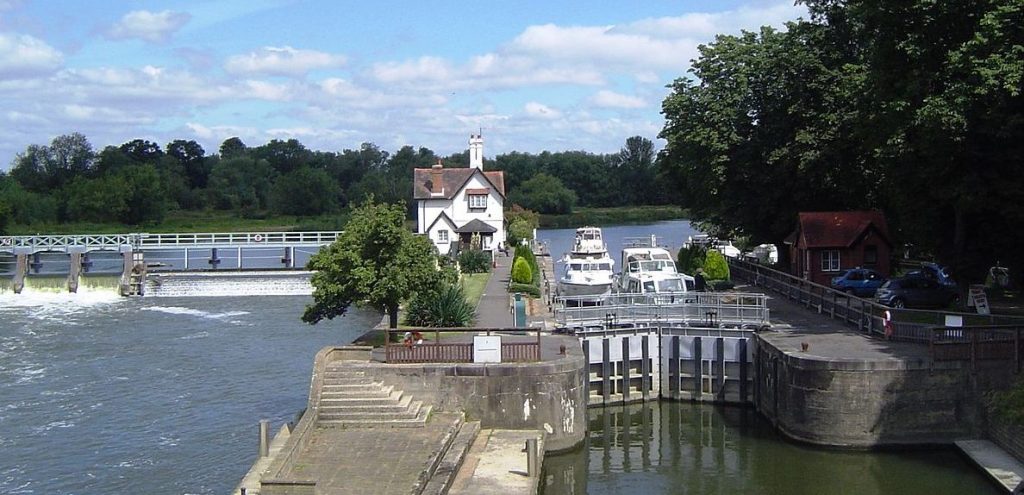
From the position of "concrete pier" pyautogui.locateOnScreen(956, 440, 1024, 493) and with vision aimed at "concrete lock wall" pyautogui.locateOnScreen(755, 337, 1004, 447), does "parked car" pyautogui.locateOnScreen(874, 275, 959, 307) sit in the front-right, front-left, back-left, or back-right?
front-right

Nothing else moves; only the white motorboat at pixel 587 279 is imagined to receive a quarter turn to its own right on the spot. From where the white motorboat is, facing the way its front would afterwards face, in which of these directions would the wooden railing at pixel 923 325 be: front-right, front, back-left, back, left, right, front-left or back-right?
back-left

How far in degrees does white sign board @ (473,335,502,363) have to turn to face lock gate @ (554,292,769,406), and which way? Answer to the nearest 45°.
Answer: approximately 135° to its left

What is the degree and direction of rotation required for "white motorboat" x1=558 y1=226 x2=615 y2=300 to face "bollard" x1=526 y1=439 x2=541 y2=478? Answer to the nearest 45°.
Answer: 0° — it already faces it

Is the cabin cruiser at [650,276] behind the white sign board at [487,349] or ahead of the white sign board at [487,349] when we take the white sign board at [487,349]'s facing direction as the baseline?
behind

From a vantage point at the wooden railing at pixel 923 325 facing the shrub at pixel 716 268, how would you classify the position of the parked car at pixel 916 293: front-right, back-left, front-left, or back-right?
front-right

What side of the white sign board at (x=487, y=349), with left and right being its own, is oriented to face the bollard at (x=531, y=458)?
front

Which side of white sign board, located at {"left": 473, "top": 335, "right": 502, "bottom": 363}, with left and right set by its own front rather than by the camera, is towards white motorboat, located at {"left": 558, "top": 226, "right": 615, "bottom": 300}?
back

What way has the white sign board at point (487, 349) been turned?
toward the camera

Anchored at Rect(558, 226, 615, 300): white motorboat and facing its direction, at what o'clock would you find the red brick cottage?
The red brick cottage is roughly at 9 o'clock from the white motorboat.

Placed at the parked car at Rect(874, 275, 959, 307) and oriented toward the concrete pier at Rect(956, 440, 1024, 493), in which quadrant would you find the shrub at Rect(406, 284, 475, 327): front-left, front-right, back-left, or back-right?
front-right

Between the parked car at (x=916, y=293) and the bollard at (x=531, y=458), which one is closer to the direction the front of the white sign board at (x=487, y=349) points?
the bollard

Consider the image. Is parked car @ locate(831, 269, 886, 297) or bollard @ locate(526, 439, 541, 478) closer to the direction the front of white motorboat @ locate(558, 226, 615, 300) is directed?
the bollard

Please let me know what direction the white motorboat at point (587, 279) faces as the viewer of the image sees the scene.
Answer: facing the viewer

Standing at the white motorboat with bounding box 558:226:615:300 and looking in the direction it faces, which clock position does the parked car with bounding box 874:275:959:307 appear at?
The parked car is roughly at 10 o'clock from the white motorboat.

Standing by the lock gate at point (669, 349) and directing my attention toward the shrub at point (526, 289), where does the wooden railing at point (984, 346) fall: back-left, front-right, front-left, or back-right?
back-right

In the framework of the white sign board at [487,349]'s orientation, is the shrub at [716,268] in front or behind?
behind

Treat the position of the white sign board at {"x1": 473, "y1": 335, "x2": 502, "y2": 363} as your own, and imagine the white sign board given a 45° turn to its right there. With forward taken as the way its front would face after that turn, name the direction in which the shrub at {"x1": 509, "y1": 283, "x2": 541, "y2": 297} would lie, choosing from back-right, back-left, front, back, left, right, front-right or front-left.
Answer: back-right

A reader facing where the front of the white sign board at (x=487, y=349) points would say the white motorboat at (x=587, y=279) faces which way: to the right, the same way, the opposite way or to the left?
the same way
